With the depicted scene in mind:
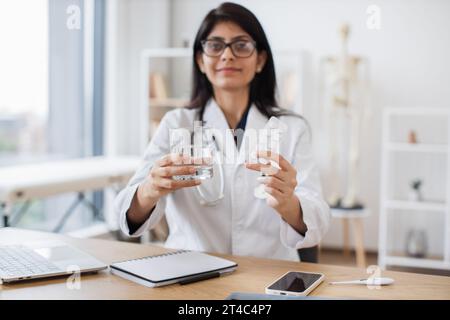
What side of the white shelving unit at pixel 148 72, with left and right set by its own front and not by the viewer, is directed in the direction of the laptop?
front

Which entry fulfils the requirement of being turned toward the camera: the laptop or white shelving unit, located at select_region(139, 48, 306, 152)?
the white shelving unit

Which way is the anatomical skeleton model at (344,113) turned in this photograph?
toward the camera

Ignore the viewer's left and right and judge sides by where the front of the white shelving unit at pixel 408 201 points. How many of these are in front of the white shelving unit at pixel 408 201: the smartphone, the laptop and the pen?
3

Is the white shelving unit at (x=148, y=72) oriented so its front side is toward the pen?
yes

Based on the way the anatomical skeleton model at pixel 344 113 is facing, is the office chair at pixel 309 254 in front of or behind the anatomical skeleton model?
in front

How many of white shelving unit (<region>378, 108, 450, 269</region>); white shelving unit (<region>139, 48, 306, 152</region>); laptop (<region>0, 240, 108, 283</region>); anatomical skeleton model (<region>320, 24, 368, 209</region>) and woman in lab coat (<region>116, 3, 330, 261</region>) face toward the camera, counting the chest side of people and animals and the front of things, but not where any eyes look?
4

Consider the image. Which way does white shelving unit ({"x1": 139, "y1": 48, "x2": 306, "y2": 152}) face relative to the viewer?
toward the camera

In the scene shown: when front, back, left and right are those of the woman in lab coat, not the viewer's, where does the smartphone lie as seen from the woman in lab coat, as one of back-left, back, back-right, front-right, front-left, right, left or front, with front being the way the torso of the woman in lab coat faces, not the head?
front

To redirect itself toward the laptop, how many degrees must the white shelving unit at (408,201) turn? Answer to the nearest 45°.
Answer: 0° — it already faces it

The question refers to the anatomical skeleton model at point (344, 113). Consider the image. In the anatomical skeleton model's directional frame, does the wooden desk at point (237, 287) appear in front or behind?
in front

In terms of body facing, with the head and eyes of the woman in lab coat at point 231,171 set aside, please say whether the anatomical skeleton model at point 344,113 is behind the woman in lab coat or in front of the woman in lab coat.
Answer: behind

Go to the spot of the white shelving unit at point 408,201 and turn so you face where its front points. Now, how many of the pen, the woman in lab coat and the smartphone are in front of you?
3
